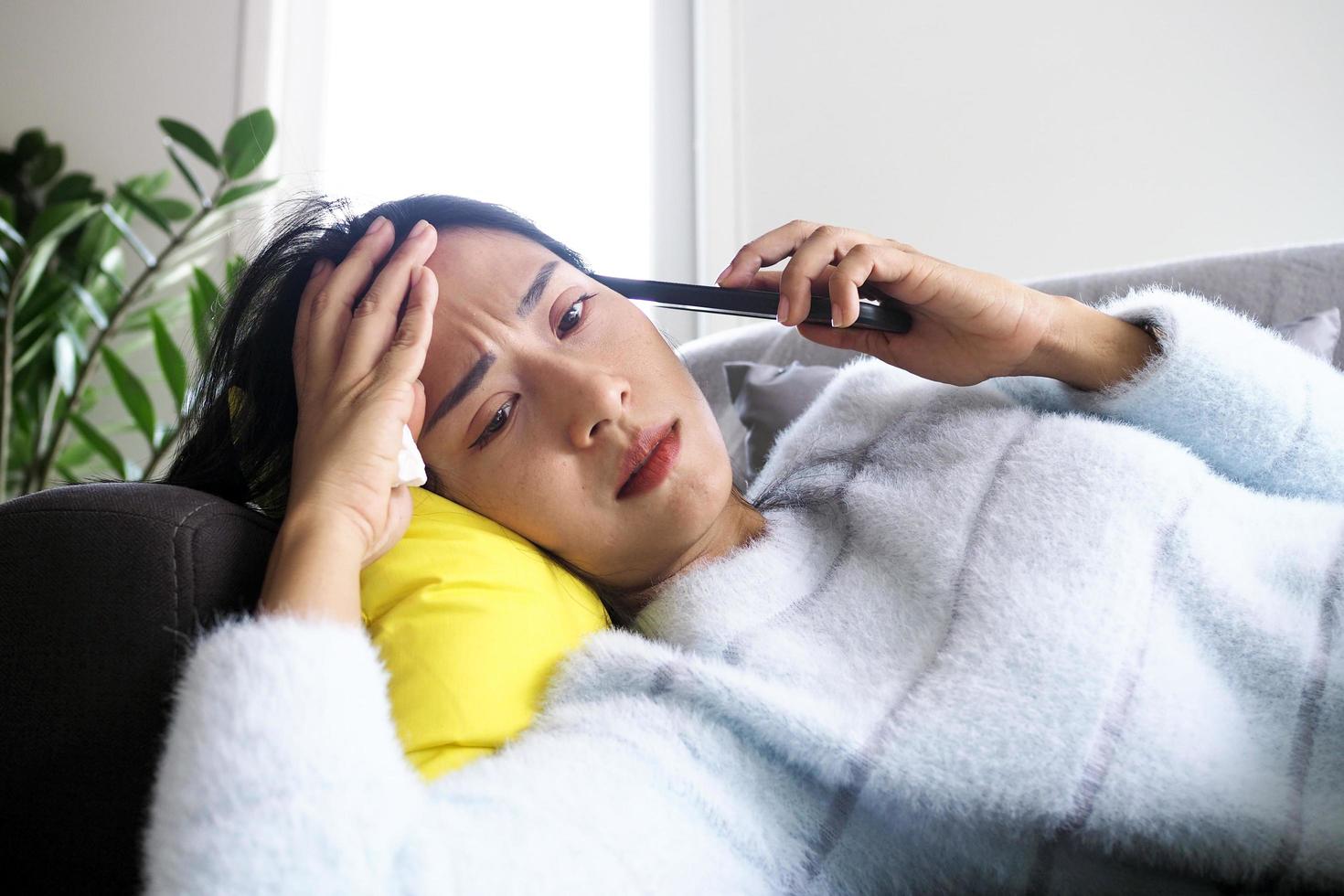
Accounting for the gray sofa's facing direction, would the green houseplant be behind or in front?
behind

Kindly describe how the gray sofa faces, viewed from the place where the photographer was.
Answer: facing the viewer
